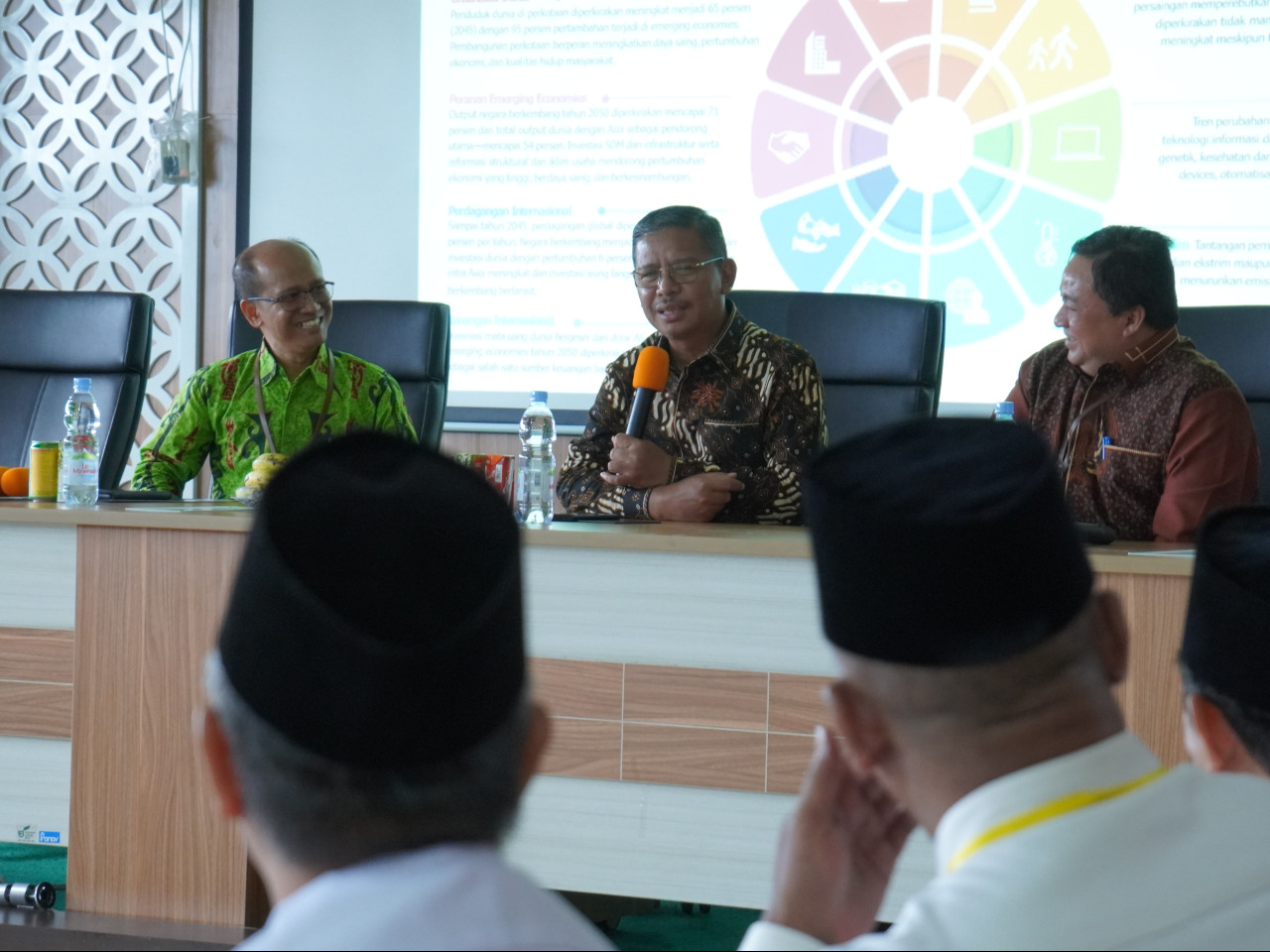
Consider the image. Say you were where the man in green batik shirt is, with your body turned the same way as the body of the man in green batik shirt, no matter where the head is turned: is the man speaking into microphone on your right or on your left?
on your left

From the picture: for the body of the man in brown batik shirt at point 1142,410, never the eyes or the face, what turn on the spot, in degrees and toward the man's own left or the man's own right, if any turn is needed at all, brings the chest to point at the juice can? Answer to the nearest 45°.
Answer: approximately 45° to the man's own right

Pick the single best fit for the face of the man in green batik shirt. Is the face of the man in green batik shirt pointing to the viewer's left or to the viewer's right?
to the viewer's right

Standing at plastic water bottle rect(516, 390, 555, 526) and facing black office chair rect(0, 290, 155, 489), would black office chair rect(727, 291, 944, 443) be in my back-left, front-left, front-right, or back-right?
back-right

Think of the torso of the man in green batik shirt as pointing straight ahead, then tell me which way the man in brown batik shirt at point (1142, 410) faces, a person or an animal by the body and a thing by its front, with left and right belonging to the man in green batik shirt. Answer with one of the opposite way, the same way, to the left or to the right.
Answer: to the right

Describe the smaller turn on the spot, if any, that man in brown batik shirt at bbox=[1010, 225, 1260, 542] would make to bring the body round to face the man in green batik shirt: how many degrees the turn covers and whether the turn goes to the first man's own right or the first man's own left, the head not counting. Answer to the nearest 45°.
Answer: approximately 45° to the first man's own right

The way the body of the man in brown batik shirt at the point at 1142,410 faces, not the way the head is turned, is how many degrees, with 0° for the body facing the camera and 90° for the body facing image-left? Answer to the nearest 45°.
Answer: approximately 45°

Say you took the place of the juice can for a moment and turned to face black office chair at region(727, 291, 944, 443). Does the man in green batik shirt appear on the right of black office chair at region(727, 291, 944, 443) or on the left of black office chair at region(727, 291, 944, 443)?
left

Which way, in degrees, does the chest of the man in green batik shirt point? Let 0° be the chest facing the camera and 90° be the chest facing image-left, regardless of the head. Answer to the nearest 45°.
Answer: approximately 0°

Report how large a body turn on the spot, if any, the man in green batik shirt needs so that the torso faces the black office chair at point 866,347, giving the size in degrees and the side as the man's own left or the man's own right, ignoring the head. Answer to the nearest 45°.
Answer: approximately 90° to the man's own left
